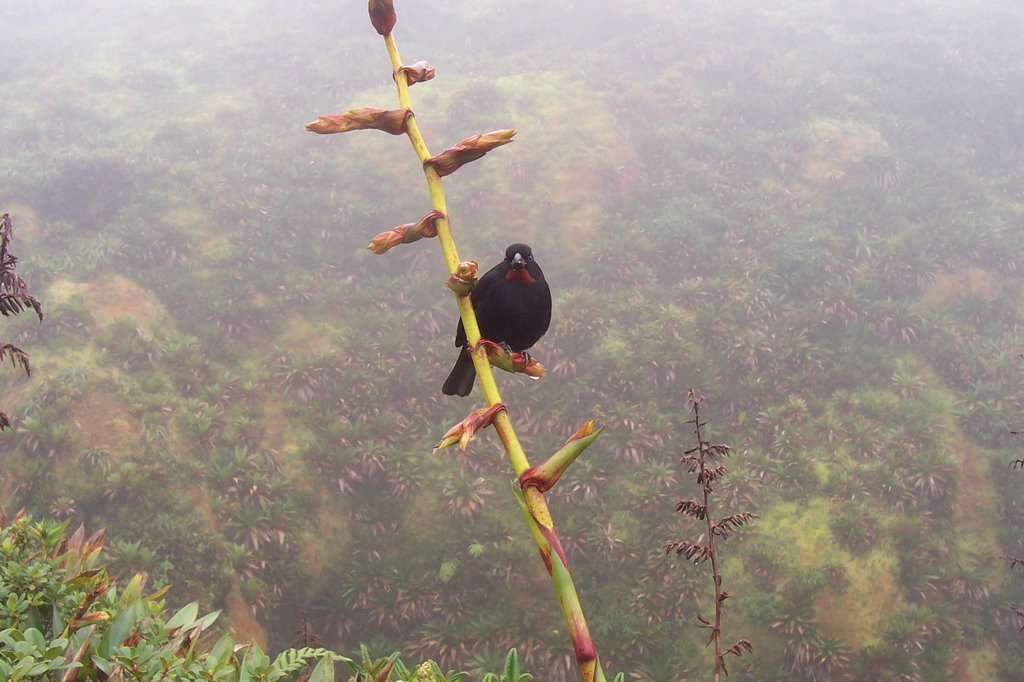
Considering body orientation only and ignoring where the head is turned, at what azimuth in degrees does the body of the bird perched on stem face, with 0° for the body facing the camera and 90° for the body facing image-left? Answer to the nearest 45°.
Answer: approximately 315°
